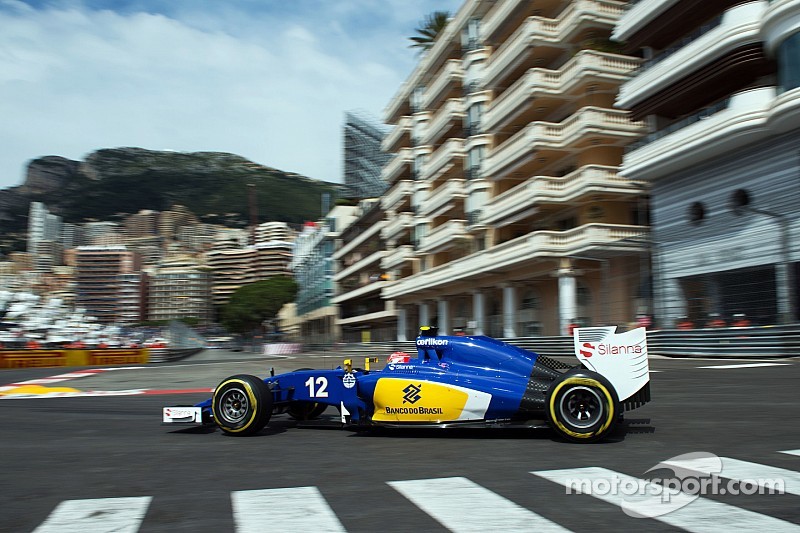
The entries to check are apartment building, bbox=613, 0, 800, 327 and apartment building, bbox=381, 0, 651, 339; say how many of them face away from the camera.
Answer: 0

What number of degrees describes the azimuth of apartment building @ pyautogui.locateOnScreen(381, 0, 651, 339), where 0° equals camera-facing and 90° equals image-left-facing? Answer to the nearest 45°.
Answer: approximately 45°

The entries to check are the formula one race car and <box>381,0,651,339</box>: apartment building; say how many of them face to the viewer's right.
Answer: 0

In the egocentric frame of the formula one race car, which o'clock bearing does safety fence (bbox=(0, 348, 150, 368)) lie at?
The safety fence is roughly at 2 o'clock from the formula one race car.

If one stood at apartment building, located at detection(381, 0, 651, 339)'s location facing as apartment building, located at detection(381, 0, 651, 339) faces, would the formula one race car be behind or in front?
in front

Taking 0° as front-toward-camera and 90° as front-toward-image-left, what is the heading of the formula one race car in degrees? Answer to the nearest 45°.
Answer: approximately 90°

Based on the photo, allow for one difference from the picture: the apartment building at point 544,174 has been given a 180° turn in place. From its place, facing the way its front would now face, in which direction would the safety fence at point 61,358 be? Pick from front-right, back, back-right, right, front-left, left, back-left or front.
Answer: back-left

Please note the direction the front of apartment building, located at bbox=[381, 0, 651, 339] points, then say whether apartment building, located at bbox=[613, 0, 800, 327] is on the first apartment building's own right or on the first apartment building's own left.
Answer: on the first apartment building's own left

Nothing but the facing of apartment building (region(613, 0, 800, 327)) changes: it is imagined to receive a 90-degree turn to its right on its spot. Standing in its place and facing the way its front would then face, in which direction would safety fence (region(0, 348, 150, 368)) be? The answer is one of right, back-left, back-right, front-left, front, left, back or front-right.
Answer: front-left

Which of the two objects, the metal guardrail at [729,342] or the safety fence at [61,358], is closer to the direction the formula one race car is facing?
the safety fence

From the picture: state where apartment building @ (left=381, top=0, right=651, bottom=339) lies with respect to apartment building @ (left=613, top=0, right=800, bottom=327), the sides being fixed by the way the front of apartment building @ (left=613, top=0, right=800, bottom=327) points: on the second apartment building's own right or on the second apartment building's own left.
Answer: on the second apartment building's own right

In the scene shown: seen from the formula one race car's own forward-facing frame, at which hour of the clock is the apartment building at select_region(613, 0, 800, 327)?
The apartment building is roughly at 4 o'clock from the formula one race car.
